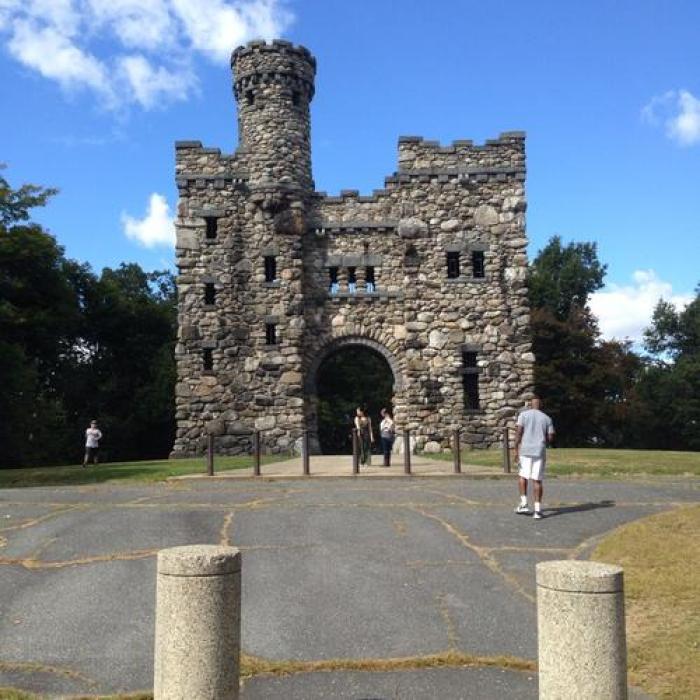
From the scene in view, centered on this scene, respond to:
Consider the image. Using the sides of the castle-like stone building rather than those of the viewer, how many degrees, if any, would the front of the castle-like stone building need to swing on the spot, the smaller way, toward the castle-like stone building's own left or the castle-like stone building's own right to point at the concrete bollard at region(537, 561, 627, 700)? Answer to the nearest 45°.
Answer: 0° — it already faces it

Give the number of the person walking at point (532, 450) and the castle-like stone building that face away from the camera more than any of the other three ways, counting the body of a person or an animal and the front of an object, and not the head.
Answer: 1

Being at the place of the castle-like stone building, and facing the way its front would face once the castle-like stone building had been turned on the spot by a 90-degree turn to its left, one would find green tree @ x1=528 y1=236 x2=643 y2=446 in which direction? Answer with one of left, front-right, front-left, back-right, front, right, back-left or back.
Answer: front-left

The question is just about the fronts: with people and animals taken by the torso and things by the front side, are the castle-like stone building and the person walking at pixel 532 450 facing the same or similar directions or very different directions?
very different directions

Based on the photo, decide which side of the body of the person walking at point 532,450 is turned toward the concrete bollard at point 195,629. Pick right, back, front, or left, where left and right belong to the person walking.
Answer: back

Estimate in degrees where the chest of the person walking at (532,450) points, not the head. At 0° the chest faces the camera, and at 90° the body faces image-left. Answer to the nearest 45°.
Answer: approximately 180°

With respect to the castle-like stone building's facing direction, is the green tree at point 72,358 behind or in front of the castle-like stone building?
behind

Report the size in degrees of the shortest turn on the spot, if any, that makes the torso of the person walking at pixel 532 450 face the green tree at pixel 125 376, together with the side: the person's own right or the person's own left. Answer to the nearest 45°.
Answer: approximately 45° to the person's own left

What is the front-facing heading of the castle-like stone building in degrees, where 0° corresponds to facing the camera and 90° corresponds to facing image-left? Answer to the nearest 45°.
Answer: approximately 0°

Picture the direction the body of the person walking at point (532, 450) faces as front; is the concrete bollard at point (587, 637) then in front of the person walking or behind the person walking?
behind
